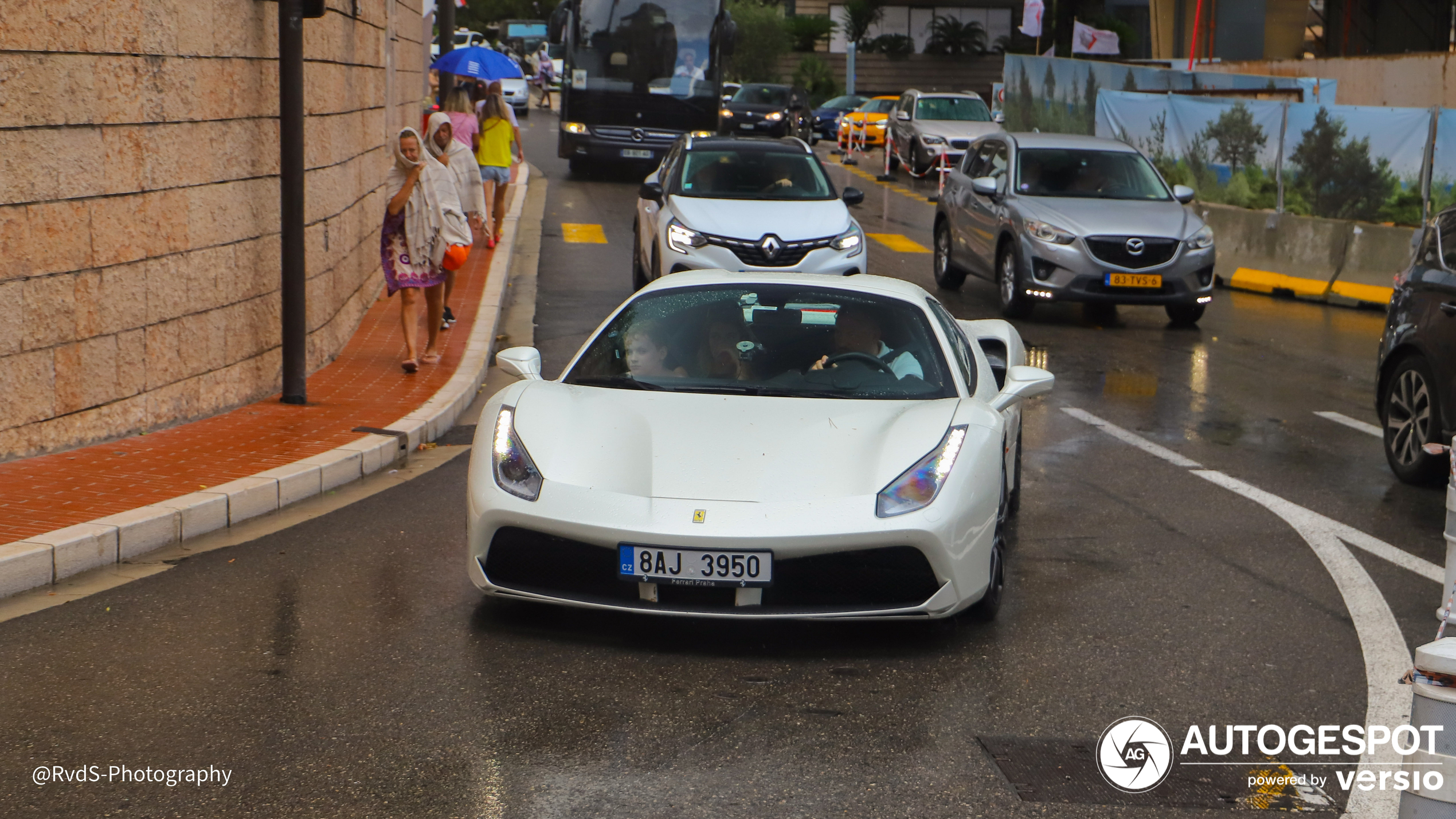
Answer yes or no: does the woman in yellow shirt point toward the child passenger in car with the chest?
no

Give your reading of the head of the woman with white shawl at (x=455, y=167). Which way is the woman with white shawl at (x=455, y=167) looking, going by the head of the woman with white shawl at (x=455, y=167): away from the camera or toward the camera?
toward the camera

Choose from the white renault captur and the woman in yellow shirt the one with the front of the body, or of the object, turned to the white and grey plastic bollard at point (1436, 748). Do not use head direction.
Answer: the white renault captur

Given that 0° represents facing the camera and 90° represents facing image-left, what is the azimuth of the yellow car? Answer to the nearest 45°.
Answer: approximately 45°

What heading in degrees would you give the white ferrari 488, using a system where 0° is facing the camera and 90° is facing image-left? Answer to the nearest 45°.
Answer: approximately 0°

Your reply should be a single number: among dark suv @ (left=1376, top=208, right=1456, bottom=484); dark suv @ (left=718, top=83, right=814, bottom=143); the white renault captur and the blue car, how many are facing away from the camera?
0

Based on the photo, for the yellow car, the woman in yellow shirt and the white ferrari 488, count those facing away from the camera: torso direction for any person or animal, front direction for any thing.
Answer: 1

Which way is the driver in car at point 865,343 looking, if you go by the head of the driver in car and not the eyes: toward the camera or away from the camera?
toward the camera

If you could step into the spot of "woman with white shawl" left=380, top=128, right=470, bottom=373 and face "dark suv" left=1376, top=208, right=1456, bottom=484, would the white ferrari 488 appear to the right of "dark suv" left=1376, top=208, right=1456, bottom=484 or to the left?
right

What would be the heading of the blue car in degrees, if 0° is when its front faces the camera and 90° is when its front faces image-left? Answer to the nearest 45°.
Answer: approximately 45°

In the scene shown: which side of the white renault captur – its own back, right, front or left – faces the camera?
front

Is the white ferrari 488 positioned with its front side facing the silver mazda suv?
no

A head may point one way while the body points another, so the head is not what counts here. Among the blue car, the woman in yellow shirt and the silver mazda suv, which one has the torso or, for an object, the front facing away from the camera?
the woman in yellow shirt

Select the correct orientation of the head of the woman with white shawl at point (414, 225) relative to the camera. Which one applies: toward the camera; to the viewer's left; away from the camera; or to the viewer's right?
toward the camera

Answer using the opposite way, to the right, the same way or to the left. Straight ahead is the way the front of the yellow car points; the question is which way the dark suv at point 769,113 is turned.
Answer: the same way

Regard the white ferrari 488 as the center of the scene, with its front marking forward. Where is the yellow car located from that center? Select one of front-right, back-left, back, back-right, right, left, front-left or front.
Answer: back

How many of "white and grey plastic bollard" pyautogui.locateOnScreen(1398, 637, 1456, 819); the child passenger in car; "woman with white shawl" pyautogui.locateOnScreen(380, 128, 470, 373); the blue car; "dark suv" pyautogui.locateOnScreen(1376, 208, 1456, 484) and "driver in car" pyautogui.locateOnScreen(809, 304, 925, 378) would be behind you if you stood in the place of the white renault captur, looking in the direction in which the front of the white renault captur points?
1

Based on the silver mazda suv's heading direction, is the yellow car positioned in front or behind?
behind

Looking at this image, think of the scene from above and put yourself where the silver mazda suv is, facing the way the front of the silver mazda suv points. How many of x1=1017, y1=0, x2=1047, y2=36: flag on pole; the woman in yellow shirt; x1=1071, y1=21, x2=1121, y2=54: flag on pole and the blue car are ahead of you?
0

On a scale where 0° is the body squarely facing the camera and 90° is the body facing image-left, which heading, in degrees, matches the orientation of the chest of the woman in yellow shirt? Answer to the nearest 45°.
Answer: approximately 180°

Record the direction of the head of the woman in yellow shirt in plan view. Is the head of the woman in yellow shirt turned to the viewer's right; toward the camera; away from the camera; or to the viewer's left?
away from the camera
